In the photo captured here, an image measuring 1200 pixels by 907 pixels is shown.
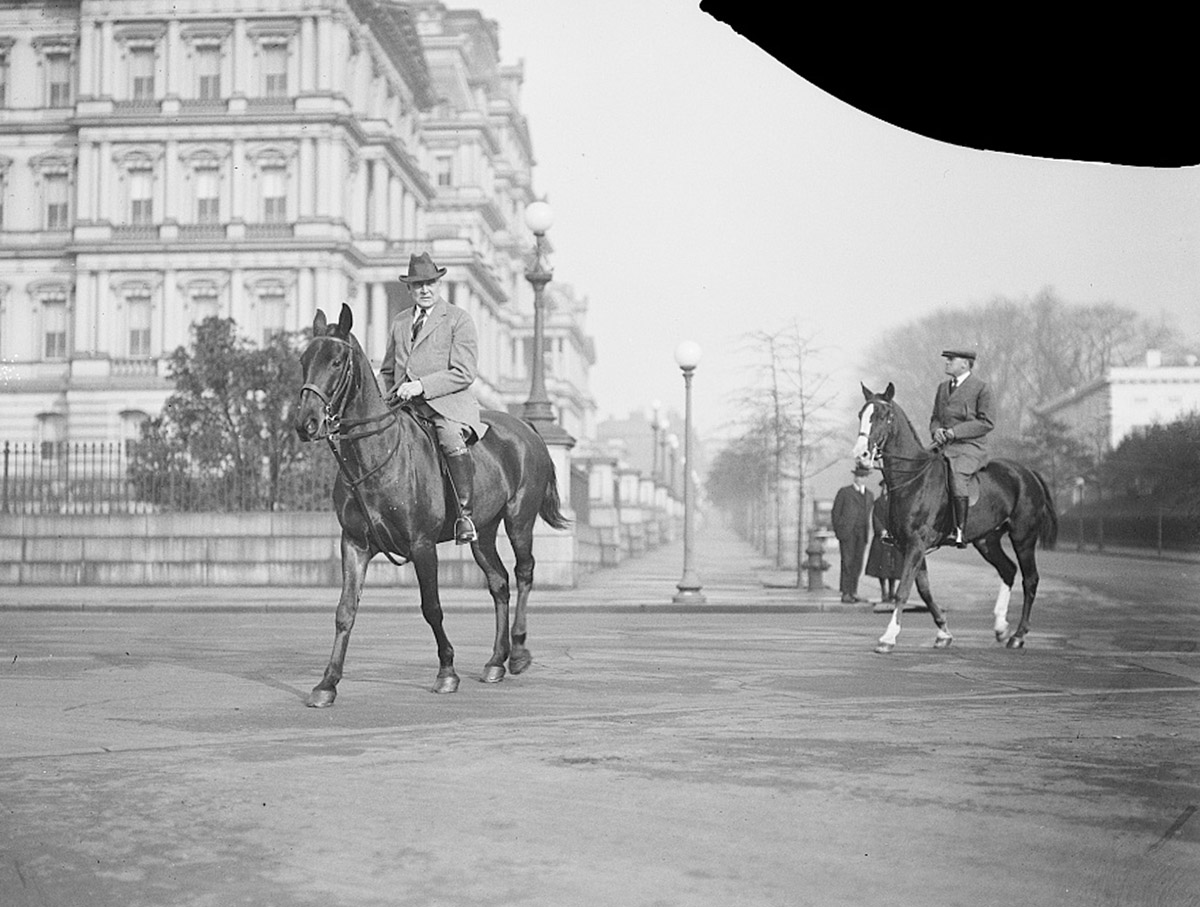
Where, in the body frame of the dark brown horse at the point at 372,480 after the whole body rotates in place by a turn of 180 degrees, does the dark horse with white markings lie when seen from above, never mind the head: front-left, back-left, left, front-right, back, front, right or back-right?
front

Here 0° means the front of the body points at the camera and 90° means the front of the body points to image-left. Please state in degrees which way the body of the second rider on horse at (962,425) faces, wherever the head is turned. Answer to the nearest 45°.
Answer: approximately 45°

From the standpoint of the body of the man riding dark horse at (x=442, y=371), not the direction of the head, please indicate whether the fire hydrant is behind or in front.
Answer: behind

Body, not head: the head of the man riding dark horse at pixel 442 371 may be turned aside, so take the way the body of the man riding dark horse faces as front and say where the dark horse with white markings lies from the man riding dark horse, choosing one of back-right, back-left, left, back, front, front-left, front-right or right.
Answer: back

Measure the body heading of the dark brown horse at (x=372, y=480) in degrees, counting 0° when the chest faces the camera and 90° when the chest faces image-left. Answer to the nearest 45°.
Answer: approximately 45°

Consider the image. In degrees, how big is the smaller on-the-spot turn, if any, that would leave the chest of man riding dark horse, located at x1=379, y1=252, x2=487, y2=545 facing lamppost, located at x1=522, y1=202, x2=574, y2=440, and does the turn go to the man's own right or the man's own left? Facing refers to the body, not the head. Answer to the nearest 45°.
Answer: approximately 135° to the man's own right

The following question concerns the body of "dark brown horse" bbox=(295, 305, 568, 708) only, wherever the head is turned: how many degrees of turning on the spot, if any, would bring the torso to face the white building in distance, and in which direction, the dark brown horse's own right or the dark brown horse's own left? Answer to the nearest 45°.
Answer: approximately 135° to the dark brown horse's own left

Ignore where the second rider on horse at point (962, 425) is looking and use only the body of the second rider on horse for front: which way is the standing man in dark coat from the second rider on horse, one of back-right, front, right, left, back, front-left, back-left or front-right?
back-right

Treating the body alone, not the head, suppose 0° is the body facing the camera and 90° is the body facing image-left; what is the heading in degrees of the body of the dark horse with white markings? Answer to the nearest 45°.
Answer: approximately 45°

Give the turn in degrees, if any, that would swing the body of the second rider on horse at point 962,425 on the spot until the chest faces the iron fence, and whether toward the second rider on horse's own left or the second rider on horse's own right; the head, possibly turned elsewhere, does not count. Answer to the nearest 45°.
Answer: approximately 90° to the second rider on horse's own right

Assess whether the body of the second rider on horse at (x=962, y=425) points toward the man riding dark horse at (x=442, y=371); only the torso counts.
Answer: yes

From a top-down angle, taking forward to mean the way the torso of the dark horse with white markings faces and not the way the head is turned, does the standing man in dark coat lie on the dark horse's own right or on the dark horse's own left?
on the dark horse's own right

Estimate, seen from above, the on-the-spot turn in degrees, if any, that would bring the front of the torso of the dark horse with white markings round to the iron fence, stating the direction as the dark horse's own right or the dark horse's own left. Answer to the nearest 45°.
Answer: approximately 90° to the dark horse's own right
